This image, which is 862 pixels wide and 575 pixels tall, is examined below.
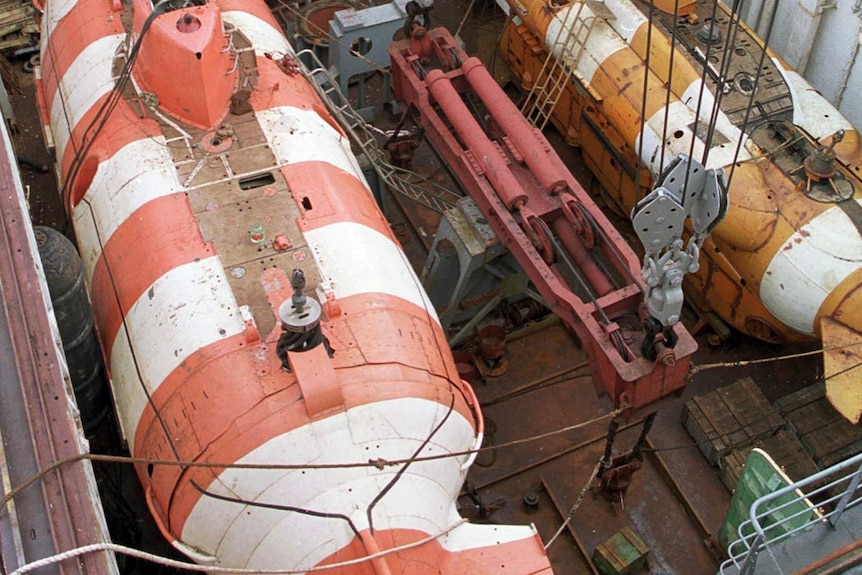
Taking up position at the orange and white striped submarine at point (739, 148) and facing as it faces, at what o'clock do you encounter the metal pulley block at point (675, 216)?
The metal pulley block is roughly at 8 o'clock from the orange and white striped submarine.

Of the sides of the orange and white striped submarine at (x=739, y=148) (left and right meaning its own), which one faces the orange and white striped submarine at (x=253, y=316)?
left

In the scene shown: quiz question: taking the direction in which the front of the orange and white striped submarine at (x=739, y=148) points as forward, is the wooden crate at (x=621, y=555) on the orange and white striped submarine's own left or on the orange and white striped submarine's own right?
on the orange and white striped submarine's own left

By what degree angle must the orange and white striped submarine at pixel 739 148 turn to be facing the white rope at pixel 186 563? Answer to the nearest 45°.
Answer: approximately 90° to its left

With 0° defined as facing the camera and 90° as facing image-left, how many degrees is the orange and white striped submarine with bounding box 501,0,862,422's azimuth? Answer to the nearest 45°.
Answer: approximately 135°
